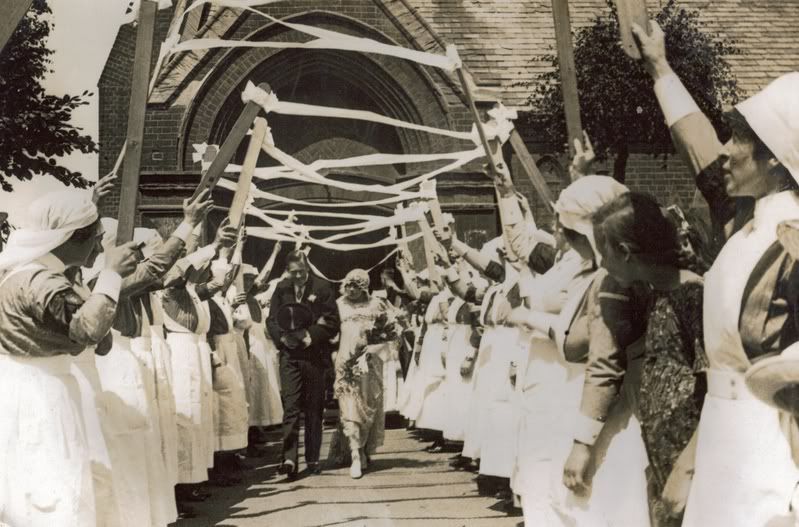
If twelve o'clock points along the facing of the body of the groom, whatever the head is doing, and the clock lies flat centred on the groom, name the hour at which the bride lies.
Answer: The bride is roughly at 9 o'clock from the groom.

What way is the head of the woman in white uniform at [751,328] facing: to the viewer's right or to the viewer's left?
to the viewer's left

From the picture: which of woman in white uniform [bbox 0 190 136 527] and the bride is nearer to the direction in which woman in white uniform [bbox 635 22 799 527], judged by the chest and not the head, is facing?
the woman in white uniform

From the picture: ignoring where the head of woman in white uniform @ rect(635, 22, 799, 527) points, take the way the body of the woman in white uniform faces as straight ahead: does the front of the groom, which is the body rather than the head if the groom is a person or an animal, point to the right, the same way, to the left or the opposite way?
to the left

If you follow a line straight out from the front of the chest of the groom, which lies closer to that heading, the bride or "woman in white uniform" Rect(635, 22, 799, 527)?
the woman in white uniform

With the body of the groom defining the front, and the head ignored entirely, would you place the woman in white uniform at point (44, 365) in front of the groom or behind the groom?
in front

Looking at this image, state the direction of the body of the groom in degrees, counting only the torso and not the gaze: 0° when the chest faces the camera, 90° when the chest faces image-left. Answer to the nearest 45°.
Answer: approximately 0°

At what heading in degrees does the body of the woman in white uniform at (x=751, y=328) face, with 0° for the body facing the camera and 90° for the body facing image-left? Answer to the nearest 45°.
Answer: approximately 90°

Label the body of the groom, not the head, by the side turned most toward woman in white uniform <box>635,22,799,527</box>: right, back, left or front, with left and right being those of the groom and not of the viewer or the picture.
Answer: front

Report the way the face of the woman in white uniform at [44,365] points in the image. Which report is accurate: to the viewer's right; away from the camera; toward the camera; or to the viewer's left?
to the viewer's right

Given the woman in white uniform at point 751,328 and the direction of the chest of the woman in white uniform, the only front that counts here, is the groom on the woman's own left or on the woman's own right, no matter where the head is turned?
on the woman's own right

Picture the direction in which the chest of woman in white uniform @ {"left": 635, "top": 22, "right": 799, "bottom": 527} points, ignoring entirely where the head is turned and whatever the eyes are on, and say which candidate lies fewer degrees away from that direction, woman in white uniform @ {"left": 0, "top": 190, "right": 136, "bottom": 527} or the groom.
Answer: the woman in white uniform
